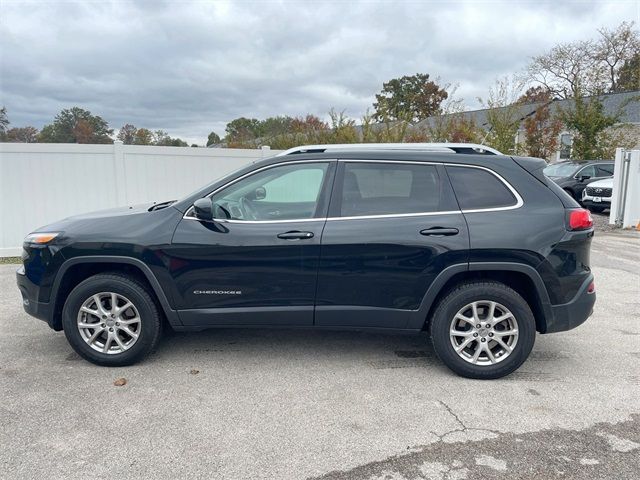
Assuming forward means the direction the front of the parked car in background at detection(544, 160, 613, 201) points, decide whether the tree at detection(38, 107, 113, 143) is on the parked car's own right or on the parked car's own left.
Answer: on the parked car's own right

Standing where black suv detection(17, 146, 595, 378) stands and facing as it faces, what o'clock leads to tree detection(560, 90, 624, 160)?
The tree is roughly at 4 o'clock from the black suv.

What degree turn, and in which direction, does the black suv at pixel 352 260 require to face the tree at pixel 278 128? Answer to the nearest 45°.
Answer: approximately 90° to its right

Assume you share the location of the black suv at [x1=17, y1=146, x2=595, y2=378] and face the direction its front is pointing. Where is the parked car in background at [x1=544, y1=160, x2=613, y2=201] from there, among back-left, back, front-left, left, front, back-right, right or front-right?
back-right

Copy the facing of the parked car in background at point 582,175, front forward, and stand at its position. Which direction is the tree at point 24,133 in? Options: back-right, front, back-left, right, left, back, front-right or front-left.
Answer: front-right

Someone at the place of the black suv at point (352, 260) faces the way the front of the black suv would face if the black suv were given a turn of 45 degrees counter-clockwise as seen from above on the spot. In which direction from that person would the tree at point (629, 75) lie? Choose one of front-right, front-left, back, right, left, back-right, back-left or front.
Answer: back

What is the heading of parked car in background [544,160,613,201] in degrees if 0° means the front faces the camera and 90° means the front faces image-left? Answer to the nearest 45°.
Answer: approximately 45°

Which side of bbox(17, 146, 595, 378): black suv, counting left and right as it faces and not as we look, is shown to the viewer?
left

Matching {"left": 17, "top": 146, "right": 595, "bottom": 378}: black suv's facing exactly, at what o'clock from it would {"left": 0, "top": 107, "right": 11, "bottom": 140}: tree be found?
The tree is roughly at 2 o'clock from the black suv.
